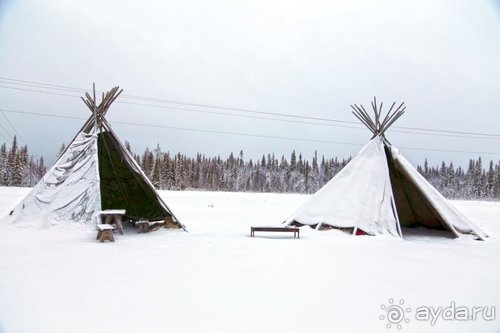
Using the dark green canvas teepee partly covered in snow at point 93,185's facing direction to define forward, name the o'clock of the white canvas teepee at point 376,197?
the white canvas teepee at point 376,197 is roughly at 11 o'clock from the dark green canvas teepee partly covered in snow at point 93,185.

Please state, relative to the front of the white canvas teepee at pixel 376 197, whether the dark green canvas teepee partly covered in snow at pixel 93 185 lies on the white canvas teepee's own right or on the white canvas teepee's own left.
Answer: on the white canvas teepee's own right

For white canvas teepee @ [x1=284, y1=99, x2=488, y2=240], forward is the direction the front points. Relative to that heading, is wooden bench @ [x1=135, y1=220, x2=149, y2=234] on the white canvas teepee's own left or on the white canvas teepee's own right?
on the white canvas teepee's own right

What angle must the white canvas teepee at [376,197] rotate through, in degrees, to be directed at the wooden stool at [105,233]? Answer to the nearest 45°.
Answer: approximately 90° to its right

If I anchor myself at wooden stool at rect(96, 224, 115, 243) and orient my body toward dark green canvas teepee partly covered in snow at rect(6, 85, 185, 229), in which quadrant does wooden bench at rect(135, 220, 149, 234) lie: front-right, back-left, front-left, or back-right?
front-right

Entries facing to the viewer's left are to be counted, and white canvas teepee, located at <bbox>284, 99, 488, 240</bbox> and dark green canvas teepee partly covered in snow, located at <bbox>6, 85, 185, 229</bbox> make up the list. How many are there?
0

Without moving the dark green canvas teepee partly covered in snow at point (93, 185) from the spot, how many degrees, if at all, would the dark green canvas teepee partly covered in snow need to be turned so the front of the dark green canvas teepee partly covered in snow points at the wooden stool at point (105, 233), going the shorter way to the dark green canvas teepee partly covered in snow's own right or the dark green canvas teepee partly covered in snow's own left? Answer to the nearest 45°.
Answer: approximately 45° to the dark green canvas teepee partly covered in snow's own right

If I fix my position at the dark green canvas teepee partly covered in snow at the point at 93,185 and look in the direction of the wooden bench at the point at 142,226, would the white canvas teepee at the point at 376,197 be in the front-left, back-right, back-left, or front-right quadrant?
front-left

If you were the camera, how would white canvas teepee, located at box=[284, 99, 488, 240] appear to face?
facing the viewer and to the right of the viewer
